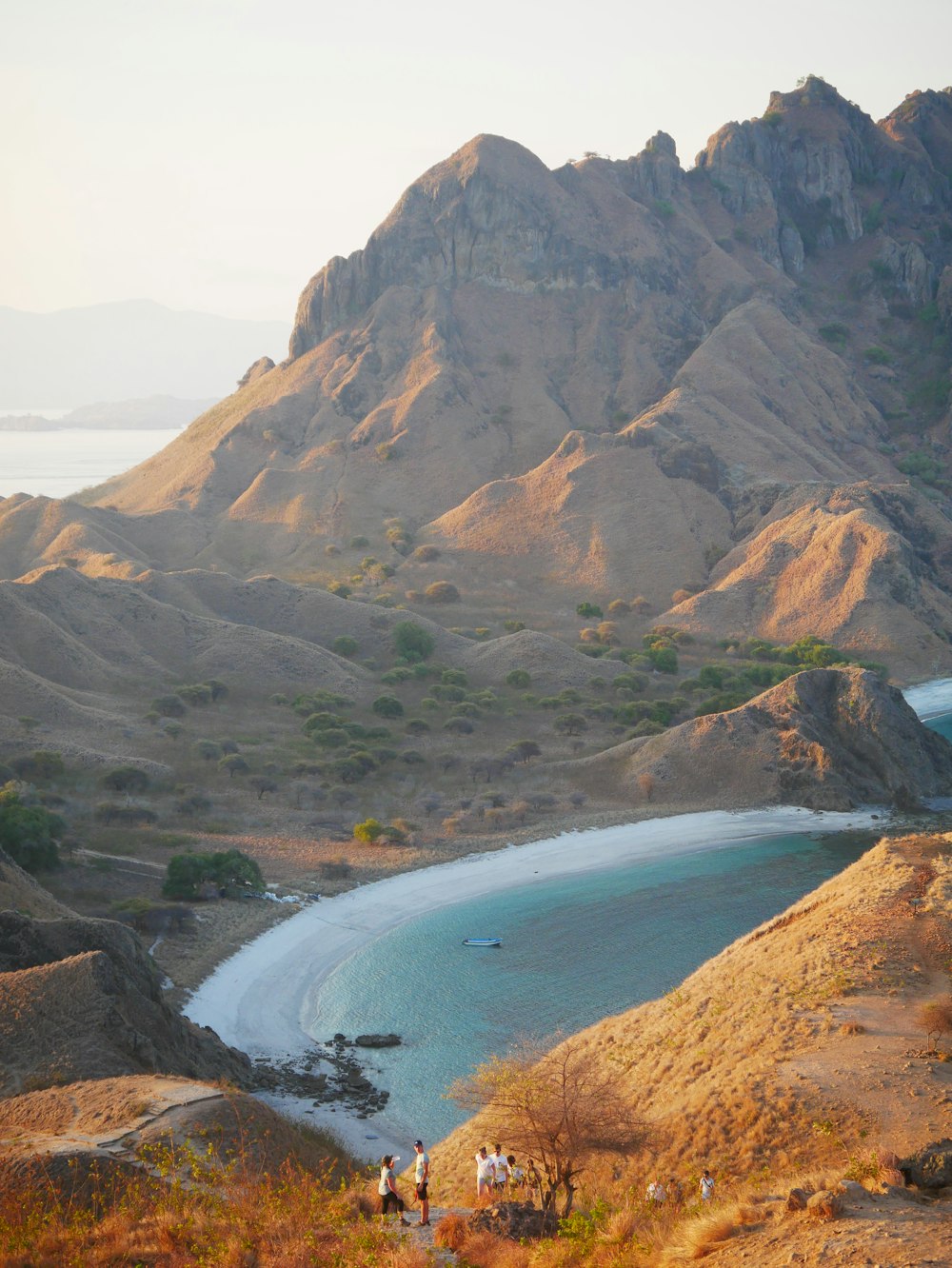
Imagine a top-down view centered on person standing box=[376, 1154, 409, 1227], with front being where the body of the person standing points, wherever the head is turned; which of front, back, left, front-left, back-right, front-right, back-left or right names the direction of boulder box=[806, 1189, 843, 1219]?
front-right

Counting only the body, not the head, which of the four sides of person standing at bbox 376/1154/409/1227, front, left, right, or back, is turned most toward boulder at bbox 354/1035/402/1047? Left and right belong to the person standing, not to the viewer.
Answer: left

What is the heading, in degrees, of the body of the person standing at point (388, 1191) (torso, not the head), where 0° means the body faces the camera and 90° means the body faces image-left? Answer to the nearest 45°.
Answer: approximately 270°

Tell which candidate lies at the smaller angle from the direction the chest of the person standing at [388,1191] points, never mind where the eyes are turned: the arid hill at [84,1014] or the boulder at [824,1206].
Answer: the boulder

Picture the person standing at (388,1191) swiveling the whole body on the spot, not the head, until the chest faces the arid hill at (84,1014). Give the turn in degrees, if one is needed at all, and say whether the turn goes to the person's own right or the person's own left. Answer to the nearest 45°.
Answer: approximately 135° to the person's own left

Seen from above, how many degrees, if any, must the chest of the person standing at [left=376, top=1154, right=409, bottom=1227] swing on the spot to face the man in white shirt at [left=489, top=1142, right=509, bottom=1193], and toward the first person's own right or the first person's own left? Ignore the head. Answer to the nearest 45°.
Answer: approximately 45° to the first person's own left
